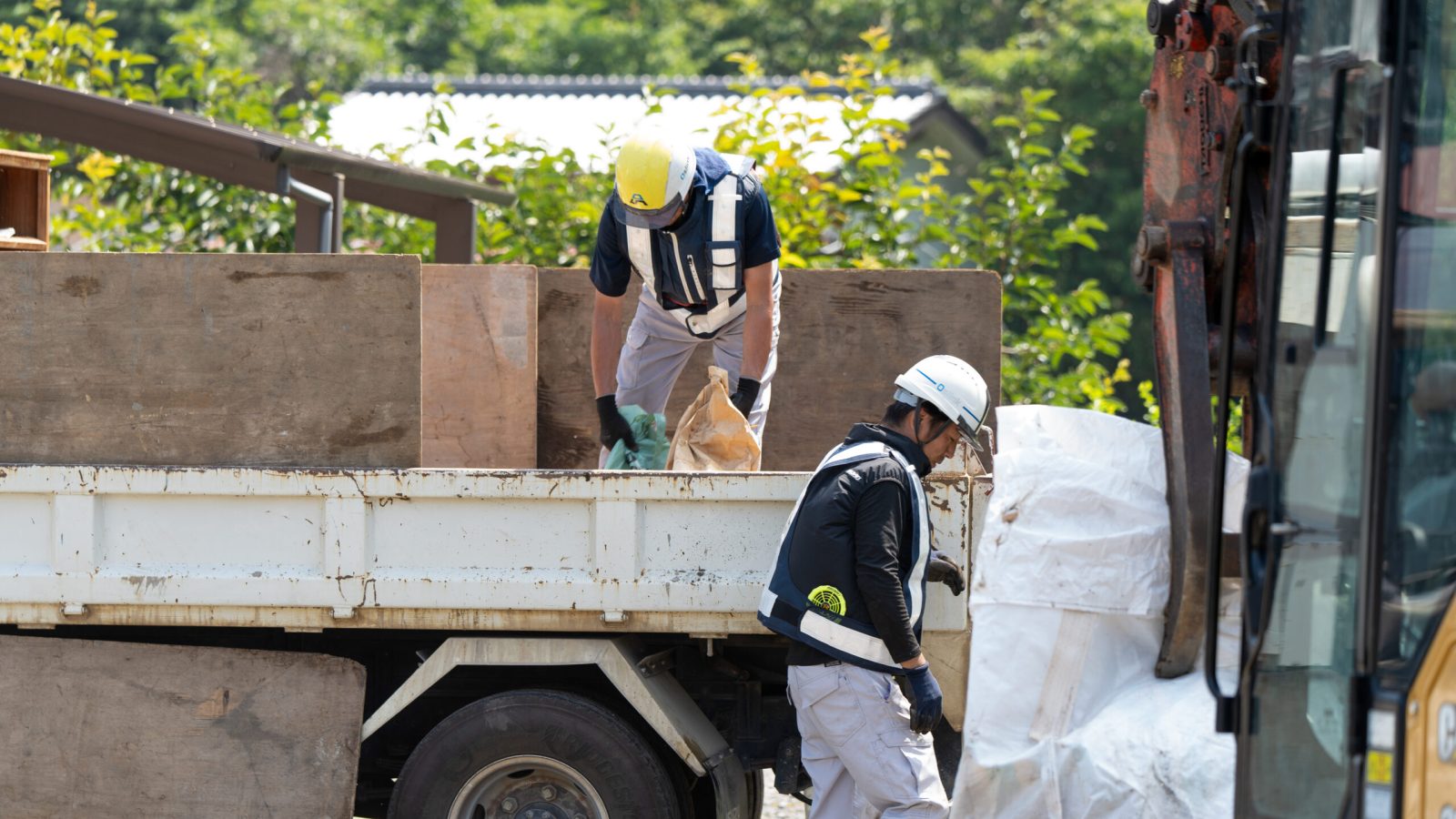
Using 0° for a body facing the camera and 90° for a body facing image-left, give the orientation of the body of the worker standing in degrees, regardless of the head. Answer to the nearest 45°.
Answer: approximately 270°

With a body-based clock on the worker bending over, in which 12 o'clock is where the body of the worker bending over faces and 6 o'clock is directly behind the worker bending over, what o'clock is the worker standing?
The worker standing is roughly at 11 o'clock from the worker bending over.

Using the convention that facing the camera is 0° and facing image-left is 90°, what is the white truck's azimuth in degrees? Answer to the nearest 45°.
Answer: approximately 90°

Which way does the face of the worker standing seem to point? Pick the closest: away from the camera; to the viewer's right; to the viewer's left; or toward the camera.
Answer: to the viewer's right

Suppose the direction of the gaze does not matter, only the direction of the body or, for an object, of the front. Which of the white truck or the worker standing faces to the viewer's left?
the white truck

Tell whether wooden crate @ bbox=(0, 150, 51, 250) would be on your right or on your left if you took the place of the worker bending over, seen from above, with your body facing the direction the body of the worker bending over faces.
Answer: on your right

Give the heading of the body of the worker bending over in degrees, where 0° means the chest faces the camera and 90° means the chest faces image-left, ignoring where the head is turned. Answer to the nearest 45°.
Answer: approximately 0°

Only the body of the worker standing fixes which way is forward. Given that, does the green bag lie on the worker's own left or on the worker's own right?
on the worker's own left

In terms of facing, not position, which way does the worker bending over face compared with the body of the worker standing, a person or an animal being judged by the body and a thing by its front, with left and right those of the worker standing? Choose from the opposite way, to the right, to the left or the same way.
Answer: to the right
